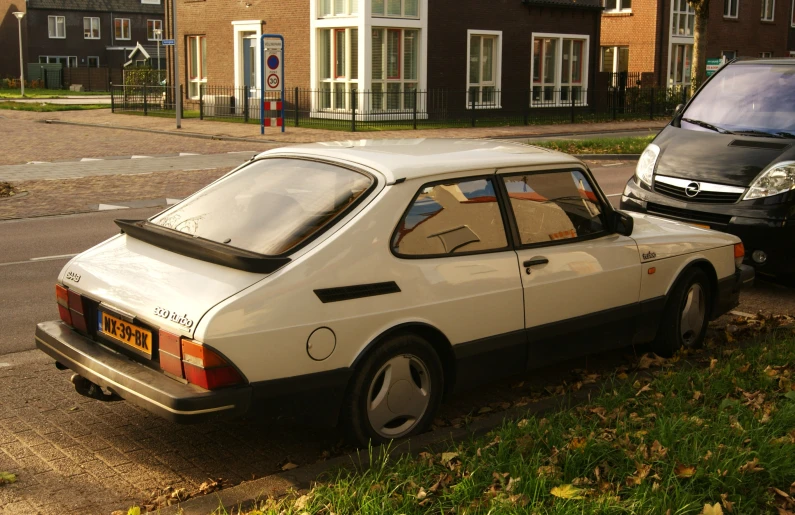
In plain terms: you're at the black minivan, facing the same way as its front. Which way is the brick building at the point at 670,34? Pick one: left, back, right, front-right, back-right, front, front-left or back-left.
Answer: back-right

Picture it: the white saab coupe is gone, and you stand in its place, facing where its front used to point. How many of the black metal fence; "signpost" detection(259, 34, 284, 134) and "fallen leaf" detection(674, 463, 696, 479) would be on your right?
1

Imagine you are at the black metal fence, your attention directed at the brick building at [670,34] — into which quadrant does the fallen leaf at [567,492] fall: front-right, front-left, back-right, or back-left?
back-right

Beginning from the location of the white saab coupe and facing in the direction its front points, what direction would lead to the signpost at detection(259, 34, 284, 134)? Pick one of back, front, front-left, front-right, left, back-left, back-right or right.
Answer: front-left

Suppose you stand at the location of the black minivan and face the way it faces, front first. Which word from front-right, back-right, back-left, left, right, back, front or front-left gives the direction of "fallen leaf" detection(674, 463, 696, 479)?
front-left

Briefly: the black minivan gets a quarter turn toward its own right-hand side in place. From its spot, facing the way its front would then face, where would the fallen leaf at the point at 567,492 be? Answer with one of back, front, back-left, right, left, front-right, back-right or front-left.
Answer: back-left

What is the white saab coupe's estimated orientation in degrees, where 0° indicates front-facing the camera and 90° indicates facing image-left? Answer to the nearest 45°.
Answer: approximately 225°

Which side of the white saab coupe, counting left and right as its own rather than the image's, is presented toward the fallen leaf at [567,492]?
right

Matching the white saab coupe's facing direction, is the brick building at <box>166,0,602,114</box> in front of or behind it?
in front

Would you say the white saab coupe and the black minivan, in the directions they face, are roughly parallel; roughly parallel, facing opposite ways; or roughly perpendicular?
roughly parallel, facing opposite ways

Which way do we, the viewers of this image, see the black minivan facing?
facing the viewer and to the left of the viewer

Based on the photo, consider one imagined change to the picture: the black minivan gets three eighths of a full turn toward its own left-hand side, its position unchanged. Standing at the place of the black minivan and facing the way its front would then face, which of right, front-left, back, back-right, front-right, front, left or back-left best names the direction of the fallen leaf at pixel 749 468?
right

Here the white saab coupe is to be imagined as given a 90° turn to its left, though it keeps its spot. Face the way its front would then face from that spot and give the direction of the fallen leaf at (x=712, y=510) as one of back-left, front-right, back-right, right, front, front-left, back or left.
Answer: back

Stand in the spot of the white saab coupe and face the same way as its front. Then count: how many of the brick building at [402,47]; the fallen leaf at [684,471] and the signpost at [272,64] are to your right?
1
